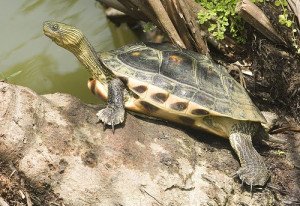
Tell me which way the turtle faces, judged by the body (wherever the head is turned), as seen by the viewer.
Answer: to the viewer's left
